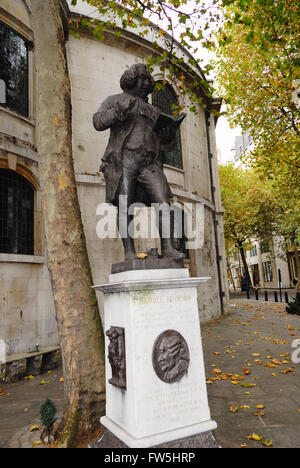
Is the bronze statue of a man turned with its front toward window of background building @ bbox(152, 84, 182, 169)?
no

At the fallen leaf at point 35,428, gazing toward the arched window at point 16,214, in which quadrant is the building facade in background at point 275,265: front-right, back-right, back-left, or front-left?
front-right

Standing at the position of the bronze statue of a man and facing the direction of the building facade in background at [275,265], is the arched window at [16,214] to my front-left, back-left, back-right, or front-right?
front-left

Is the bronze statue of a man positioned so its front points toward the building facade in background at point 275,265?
no

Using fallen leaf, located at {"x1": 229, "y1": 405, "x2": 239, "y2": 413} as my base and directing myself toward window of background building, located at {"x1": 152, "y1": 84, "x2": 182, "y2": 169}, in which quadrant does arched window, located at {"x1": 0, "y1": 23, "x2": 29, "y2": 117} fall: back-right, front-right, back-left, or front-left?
front-left

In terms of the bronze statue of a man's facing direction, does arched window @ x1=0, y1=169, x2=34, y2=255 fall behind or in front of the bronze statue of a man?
behind

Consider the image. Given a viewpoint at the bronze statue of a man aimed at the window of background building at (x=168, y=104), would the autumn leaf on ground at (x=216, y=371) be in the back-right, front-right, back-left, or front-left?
front-right

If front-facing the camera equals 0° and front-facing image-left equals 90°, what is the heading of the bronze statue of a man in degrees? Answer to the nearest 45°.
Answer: approximately 315°

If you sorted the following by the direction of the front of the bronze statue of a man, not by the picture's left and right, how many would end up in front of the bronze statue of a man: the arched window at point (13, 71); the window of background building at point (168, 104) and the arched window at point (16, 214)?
0

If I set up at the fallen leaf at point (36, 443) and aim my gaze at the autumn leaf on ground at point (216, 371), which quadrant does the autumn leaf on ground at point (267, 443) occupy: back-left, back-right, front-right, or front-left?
front-right
